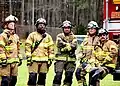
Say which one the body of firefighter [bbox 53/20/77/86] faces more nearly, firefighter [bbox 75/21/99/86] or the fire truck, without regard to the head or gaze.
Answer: the firefighter

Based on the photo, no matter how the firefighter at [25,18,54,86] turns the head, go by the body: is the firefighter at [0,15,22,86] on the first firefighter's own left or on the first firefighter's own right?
on the first firefighter's own right

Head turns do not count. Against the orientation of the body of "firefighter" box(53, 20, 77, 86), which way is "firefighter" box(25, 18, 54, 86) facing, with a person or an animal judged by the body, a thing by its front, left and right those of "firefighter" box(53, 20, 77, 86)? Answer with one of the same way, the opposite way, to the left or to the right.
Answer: the same way

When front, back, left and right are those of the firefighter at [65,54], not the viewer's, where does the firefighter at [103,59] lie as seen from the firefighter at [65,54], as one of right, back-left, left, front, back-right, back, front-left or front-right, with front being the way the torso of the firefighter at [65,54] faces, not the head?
front-left

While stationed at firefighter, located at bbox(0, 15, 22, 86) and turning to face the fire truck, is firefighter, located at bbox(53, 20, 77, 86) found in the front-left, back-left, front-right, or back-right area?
front-right

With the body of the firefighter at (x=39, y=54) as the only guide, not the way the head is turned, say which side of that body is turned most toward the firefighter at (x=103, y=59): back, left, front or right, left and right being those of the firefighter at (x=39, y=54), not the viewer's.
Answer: left

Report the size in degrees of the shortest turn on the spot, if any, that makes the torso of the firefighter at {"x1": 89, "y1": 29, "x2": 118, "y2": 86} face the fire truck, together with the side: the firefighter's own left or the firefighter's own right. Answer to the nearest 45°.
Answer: approximately 135° to the firefighter's own right

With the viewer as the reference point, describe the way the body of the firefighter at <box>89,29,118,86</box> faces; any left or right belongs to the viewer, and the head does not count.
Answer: facing the viewer and to the left of the viewer

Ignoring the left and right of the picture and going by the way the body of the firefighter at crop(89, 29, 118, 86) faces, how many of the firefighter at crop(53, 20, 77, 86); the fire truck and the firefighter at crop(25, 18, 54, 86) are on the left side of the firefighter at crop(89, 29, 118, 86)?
0

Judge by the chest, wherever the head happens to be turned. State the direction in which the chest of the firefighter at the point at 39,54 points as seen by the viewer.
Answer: toward the camera

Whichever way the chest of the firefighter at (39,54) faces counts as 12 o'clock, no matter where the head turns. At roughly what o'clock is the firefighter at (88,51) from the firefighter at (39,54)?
the firefighter at (88,51) is roughly at 9 o'clock from the firefighter at (39,54).

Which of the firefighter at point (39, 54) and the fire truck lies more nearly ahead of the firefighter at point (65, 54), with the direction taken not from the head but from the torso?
the firefighter

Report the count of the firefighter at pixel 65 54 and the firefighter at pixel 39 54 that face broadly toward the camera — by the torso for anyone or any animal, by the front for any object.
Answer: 2

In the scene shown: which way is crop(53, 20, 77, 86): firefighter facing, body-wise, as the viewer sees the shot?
toward the camera

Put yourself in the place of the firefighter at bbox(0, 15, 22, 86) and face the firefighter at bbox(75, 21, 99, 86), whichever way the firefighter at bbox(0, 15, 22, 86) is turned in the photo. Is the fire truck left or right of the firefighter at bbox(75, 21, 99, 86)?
left
